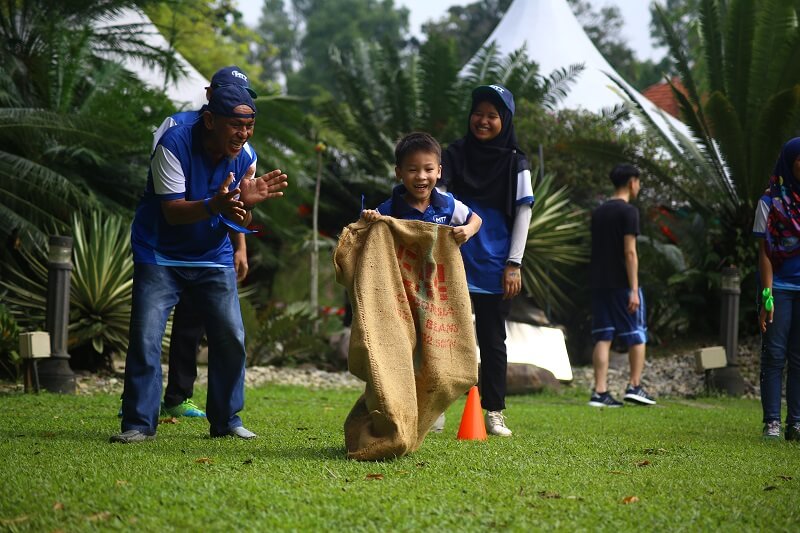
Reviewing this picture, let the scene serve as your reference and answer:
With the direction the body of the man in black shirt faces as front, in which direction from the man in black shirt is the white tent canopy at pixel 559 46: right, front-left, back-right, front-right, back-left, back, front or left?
front-left

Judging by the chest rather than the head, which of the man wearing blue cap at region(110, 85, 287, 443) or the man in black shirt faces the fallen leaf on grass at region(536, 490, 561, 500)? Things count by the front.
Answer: the man wearing blue cap

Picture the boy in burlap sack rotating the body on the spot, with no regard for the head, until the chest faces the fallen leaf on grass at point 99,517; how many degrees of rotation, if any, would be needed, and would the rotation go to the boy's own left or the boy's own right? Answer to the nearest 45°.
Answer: approximately 45° to the boy's own right

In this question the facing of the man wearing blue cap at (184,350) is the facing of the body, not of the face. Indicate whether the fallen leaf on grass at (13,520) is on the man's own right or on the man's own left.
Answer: on the man's own right

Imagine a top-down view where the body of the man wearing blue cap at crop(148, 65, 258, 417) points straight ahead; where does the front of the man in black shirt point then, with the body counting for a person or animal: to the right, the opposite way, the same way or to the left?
to the left

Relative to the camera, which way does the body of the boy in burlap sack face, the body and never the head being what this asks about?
toward the camera

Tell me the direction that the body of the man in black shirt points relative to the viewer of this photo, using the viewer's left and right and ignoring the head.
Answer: facing away from the viewer and to the right of the viewer

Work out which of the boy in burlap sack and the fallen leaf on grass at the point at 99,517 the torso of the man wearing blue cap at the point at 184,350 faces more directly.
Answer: the boy in burlap sack

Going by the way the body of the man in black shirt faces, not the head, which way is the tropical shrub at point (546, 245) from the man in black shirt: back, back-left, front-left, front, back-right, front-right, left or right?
front-left

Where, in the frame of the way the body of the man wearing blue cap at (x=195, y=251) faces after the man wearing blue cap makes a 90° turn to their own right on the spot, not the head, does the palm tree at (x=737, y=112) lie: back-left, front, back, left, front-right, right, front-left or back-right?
back

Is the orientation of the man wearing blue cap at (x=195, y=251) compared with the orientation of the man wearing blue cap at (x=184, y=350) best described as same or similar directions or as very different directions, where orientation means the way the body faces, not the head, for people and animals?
same or similar directions

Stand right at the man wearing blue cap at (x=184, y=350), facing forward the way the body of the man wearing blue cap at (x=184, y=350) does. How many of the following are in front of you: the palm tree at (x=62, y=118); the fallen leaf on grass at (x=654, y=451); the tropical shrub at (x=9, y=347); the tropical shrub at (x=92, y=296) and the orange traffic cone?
2

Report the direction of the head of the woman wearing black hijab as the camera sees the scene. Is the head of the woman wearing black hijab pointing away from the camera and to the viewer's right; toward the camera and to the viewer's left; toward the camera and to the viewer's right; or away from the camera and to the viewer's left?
toward the camera and to the viewer's left

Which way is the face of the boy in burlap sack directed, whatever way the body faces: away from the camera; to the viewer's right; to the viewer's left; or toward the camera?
toward the camera

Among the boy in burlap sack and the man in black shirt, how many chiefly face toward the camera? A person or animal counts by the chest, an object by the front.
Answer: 1

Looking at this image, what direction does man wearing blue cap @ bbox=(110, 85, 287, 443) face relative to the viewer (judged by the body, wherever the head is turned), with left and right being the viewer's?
facing the viewer and to the right of the viewer
